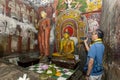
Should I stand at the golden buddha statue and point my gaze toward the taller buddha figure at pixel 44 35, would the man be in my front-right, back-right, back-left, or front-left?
back-left

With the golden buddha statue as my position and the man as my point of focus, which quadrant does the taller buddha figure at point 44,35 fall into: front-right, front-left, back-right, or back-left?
back-right

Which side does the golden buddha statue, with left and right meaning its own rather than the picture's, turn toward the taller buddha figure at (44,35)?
right

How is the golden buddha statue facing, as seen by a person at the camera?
facing the viewer and to the left of the viewer

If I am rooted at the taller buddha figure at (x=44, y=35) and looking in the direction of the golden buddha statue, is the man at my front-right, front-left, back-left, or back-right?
front-right

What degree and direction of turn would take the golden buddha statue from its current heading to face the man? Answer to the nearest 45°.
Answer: approximately 45° to its left
